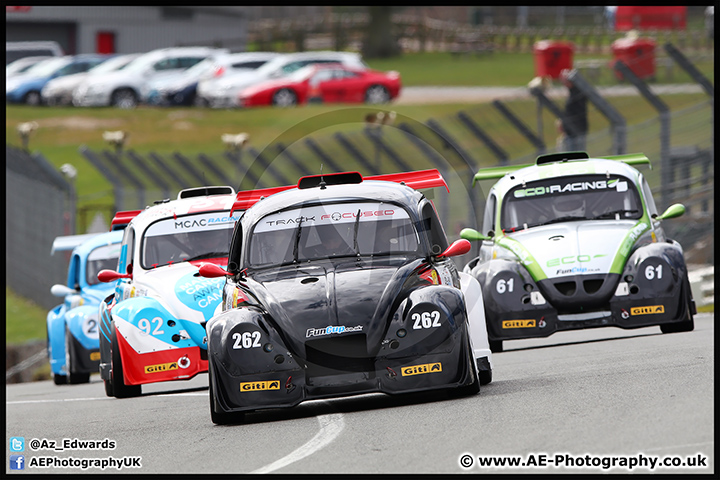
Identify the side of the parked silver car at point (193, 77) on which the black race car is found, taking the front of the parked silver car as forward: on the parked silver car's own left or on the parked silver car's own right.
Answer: on the parked silver car's own left

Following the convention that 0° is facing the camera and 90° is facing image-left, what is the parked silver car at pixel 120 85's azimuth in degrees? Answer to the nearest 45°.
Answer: approximately 45°

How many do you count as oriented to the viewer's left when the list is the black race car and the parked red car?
1

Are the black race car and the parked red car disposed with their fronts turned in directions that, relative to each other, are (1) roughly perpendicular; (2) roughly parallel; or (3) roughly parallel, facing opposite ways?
roughly perpendicular

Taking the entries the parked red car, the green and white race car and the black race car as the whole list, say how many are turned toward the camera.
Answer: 2

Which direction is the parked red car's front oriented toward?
to the viewer's left

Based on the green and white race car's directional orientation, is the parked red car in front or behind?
behind

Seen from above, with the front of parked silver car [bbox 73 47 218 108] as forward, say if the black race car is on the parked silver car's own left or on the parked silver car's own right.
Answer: on the parked silver car's own left
